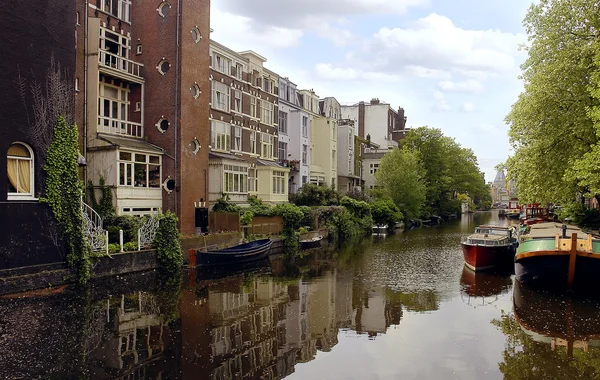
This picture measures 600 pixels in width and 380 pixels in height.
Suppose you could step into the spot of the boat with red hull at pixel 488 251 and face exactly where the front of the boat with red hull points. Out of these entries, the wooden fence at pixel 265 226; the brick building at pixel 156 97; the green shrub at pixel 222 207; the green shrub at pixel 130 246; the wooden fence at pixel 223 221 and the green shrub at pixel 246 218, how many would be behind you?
0

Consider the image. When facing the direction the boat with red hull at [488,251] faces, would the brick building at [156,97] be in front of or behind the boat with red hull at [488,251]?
in front

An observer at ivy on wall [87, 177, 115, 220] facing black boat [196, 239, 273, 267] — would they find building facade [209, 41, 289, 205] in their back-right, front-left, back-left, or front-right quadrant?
front-left

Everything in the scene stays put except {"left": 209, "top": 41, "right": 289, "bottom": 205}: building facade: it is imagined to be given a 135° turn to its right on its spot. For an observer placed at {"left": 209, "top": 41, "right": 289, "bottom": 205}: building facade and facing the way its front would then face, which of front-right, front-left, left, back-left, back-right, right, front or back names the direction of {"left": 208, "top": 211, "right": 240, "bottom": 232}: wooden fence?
left

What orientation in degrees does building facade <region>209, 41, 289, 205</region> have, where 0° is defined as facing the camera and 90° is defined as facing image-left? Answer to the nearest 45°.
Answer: approximately 315°

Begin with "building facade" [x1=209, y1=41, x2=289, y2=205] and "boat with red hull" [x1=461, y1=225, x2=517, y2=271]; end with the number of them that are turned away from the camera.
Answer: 0

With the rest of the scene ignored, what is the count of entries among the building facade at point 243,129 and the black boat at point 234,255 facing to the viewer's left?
0

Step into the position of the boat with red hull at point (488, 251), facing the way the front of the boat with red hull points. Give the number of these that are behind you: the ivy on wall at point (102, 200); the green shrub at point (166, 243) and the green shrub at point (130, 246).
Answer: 0

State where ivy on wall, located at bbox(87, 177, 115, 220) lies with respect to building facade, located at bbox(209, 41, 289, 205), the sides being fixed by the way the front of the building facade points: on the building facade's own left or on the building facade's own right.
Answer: on the building facade's own right

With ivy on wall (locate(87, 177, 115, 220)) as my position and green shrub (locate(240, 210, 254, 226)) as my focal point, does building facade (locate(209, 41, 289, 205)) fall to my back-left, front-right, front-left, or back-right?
front-left

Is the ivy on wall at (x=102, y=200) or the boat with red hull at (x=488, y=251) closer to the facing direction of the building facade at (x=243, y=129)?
the boat with red hull

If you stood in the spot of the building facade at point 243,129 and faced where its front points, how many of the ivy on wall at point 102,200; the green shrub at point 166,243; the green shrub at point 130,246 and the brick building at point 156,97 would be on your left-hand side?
0

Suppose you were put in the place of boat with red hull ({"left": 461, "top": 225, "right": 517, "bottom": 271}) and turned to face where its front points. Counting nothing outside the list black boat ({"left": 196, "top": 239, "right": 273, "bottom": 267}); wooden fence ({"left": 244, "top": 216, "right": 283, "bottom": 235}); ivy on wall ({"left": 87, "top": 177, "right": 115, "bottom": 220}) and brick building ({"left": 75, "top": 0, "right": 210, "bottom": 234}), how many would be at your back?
0
